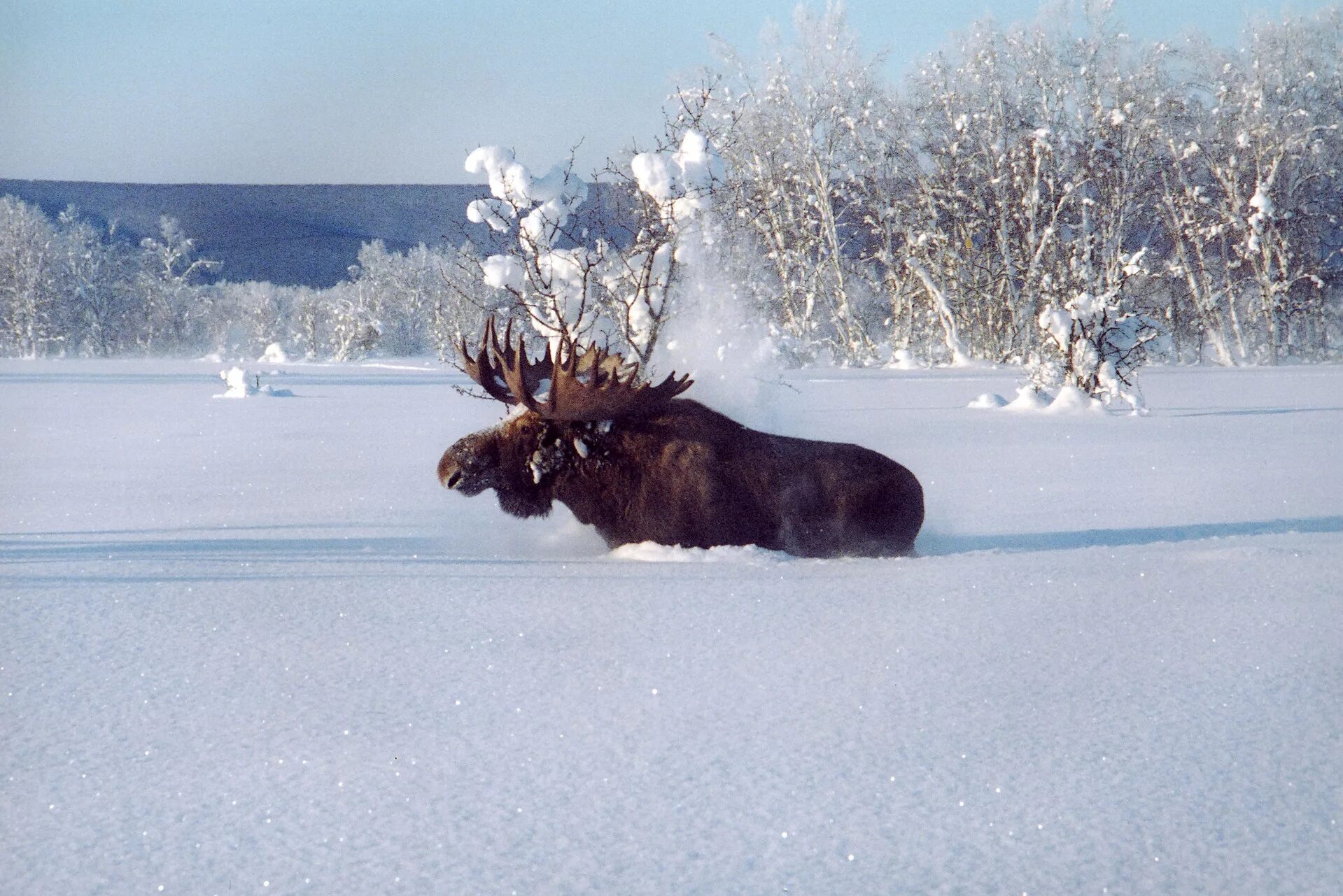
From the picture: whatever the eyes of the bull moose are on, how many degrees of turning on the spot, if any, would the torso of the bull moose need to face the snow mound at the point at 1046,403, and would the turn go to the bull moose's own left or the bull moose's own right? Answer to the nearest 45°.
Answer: approximately 135° to the bull moose's own right

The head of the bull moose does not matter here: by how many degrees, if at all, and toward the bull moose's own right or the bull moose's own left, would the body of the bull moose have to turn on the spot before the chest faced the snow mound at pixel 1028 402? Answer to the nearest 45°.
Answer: approximately 135° to the bull moose's own right

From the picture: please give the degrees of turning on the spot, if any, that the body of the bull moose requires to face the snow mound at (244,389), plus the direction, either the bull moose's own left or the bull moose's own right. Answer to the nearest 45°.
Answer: approximately 45° to the bull moose's own right

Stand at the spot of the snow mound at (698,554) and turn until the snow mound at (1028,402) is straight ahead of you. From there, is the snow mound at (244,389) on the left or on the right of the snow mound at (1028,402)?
left

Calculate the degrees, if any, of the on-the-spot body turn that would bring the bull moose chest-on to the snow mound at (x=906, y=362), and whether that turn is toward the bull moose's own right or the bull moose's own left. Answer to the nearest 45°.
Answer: approximately 90° to the bull moose's own right

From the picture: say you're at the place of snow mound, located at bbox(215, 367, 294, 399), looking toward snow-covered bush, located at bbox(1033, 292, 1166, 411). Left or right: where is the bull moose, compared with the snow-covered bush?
right

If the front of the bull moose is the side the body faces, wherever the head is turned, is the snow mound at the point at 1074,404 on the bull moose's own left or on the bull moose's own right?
on the bull moose's own right

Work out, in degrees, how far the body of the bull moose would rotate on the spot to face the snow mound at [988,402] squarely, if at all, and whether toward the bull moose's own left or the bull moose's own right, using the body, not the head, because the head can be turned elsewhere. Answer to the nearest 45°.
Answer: approximately 90° to the bull moose's own right

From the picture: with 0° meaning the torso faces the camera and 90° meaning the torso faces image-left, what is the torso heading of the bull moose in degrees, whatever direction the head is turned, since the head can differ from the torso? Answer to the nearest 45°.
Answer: approximately 90°
